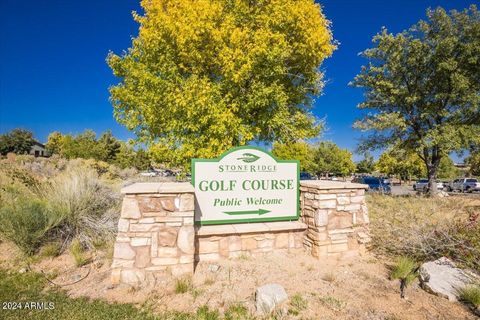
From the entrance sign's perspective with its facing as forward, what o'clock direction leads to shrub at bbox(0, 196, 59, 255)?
The shrub is roughly at 3 o'clock from the entrance sign.

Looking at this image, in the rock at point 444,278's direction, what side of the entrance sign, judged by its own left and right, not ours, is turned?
left

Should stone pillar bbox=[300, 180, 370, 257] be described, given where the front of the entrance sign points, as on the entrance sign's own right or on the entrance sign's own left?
on the entrance sign's own left

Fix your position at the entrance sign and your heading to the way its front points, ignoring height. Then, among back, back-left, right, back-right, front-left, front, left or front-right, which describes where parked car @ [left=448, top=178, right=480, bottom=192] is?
back-left

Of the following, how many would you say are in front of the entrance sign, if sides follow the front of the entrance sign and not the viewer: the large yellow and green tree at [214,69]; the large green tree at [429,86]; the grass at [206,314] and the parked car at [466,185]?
1

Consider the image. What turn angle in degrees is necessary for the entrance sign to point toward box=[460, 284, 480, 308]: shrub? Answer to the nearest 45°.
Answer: approximately 45° to its left

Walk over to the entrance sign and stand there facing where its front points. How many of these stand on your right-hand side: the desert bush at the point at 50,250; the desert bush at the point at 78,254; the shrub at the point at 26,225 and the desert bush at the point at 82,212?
4

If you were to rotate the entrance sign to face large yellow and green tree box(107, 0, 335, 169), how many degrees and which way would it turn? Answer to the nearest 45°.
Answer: approximately 180°

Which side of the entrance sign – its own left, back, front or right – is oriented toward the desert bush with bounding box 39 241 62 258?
right

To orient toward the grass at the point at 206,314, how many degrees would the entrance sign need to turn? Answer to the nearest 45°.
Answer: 0° — it already faces it

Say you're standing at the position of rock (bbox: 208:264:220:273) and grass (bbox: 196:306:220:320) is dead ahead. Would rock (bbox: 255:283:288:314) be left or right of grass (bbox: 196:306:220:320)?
left

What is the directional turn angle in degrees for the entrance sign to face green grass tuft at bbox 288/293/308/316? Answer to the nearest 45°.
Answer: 0° — it already faces it

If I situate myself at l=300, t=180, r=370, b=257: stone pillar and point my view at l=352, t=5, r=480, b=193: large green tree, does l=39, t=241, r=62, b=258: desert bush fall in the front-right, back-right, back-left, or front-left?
back-left

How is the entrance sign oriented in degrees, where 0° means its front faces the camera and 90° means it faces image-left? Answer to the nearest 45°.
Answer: approximately 0°

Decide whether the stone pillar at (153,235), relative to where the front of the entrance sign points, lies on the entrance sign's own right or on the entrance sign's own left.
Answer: on the entrance sign's own right
